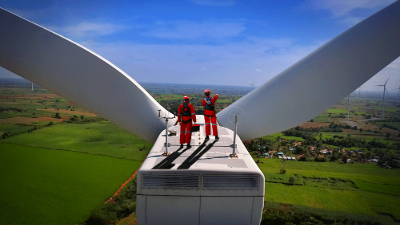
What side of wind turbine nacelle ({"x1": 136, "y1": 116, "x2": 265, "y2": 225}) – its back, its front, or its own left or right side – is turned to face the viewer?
back
